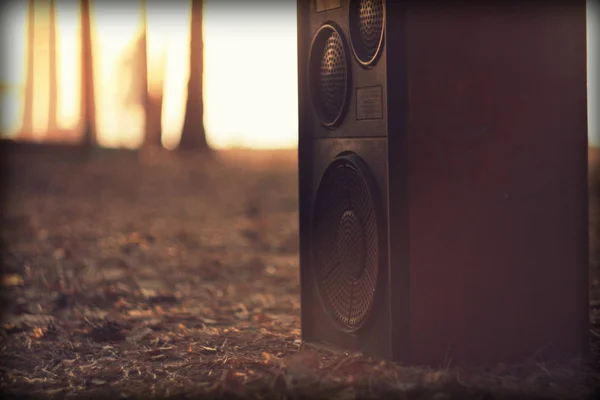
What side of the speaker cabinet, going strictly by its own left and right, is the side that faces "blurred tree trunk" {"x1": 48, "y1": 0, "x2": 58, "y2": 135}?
right

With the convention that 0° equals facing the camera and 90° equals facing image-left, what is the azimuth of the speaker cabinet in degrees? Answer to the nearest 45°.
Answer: approximately 45°

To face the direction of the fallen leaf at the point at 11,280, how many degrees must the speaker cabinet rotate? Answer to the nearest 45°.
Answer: approximately 90° to its right

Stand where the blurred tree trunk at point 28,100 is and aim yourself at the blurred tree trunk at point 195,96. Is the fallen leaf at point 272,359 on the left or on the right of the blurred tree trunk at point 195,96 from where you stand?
right

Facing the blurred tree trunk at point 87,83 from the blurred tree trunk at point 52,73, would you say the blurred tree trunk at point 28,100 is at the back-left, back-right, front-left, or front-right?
back-right

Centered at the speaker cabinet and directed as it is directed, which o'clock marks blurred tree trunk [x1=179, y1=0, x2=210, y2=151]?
The blurred tree trunk is roughly at 4 o'clock from the speaker cabinet.
